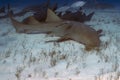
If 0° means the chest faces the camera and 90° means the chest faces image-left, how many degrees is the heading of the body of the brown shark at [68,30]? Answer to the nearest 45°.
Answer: approximately 270°
